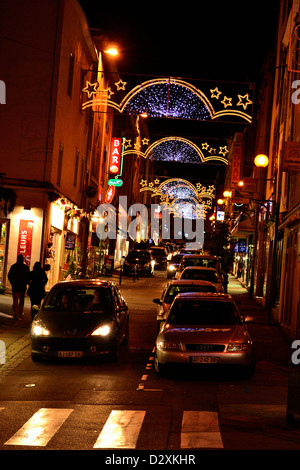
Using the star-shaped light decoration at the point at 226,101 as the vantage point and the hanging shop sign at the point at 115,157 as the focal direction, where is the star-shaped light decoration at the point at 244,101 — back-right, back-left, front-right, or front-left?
back-right

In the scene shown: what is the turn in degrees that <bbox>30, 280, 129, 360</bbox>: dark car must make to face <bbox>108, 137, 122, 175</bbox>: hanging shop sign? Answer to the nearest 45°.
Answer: approximately 180°

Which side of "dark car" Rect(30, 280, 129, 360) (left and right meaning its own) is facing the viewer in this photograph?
front

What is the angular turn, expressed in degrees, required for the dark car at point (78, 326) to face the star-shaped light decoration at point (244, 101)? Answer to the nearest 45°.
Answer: approximately 135° to its left

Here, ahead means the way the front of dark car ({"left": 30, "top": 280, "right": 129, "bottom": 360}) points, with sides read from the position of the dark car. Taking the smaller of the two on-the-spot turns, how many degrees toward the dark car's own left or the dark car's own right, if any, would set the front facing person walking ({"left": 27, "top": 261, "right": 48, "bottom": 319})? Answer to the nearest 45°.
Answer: approximately 180°

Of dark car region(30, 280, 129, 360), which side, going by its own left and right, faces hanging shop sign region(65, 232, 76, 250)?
back

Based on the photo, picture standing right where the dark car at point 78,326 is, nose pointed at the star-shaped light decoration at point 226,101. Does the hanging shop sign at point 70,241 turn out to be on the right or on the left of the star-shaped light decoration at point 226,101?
left
